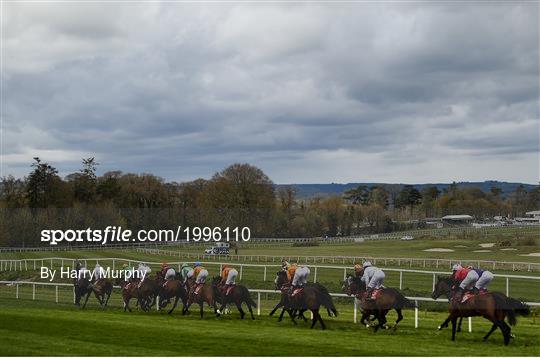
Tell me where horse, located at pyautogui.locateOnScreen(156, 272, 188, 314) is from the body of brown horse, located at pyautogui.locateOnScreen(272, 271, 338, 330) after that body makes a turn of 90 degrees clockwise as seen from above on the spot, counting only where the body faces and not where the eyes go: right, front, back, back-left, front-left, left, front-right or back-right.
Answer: front-left

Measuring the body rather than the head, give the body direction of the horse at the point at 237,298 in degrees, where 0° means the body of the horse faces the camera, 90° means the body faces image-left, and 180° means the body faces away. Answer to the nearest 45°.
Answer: approximately 90°

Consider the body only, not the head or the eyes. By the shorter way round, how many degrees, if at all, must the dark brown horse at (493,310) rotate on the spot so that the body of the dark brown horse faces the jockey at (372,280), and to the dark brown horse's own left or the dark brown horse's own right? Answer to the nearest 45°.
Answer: approximately 45° to the dark brown horse's own right

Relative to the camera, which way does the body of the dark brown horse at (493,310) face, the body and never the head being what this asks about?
to the viewer's left

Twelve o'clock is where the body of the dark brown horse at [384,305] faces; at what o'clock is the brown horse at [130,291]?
The brown horse is roughly at 1 o'clock from the dark brown horse.

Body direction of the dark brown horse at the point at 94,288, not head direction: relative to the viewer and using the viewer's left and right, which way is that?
facing to the left of the viewer

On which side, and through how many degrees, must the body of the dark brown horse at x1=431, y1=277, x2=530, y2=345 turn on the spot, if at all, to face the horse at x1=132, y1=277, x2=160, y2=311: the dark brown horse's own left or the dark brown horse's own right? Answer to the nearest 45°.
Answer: approximately 45° to the dark brown horse's own right

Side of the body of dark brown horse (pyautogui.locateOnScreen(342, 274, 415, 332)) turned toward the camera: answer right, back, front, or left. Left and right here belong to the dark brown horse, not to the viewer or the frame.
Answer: left

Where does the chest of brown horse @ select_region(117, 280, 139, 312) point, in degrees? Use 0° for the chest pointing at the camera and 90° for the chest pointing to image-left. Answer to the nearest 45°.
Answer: approximately 135°

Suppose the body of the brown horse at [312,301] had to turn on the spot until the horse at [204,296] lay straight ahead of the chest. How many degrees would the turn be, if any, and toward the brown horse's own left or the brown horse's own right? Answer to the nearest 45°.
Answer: approximately 45° to the brown horse's own right

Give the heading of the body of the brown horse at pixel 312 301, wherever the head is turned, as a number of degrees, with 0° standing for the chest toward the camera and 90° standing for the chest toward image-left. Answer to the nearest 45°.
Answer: approximately 90°

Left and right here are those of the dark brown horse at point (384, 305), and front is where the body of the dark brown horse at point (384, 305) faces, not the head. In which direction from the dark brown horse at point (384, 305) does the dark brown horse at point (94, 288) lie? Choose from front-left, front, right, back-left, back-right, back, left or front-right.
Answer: front-right
